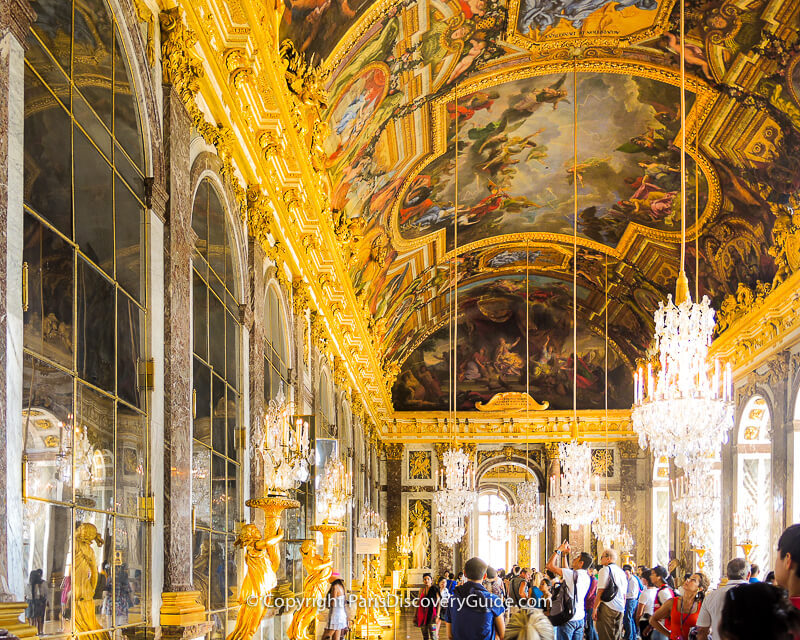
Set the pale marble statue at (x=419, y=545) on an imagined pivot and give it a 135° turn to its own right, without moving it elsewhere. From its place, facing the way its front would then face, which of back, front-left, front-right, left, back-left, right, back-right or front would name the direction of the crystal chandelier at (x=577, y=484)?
back-left

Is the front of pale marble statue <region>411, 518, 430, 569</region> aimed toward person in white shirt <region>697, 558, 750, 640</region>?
yes

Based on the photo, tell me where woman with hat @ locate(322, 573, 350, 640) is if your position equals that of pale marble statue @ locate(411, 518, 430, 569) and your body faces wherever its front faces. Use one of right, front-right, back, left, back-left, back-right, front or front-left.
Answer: front

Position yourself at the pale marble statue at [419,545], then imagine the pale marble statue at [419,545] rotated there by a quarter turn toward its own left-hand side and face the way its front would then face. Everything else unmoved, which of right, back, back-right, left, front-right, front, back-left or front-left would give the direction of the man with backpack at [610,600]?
right

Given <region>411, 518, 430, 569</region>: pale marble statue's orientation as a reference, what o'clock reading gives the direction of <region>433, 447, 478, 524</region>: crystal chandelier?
The crystal chandelier is roughly at 12 o'clock from the pale marble statue.

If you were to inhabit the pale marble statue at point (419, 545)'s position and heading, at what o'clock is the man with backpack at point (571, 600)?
The man with backpack is roughly at 12 o'clock from the pale marble statue.

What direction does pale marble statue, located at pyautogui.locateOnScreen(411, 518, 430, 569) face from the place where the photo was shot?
facing the viewer

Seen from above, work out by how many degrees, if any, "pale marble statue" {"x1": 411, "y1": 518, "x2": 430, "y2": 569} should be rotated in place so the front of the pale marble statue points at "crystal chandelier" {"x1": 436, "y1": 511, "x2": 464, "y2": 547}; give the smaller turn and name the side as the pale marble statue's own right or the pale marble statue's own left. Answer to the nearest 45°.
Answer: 0° — it already faces it

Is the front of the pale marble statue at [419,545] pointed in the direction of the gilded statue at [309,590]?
yes

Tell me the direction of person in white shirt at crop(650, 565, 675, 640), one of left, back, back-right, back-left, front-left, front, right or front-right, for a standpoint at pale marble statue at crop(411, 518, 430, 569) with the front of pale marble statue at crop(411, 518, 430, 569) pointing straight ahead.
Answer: front
